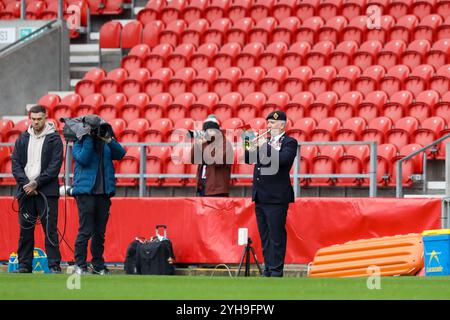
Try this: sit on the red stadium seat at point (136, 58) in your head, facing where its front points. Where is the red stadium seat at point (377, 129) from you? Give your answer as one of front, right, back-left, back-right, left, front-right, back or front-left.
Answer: left

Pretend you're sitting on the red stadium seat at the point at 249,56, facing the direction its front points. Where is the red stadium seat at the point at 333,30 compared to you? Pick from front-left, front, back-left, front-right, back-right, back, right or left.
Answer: back-left

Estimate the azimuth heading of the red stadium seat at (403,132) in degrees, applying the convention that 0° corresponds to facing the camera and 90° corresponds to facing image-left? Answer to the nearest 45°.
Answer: approximately 45°

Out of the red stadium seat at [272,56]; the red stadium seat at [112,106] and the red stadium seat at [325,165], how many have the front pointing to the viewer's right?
0

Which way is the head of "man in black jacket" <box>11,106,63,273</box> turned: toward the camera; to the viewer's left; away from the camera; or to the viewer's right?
toward the camera

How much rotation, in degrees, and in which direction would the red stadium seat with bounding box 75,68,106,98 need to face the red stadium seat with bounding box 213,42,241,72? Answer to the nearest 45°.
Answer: approximately 135° to its left

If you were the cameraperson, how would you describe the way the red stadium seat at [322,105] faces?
facing the viewer and to the left of the viewer

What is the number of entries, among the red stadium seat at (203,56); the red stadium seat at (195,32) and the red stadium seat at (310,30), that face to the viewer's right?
0

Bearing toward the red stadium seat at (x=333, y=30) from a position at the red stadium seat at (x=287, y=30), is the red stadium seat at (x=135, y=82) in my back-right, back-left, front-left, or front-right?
back-right

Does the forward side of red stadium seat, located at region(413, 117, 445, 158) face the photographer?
yes

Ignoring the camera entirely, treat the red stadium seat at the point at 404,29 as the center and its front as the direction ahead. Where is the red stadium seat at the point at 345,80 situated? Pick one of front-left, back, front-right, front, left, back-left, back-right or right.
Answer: front

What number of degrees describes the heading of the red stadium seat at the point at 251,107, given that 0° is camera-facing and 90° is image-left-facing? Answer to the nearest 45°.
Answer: approximately 45°

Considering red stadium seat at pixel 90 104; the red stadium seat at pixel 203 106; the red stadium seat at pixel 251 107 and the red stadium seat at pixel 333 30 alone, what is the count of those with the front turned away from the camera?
0

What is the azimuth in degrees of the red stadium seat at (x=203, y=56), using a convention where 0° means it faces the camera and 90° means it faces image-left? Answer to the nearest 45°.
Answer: approximately 45°

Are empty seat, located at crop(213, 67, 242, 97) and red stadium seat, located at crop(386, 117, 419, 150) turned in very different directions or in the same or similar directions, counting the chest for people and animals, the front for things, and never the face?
same or similar directions

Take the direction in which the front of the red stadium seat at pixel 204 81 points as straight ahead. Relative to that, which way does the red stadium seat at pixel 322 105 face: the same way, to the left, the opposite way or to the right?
the same way
